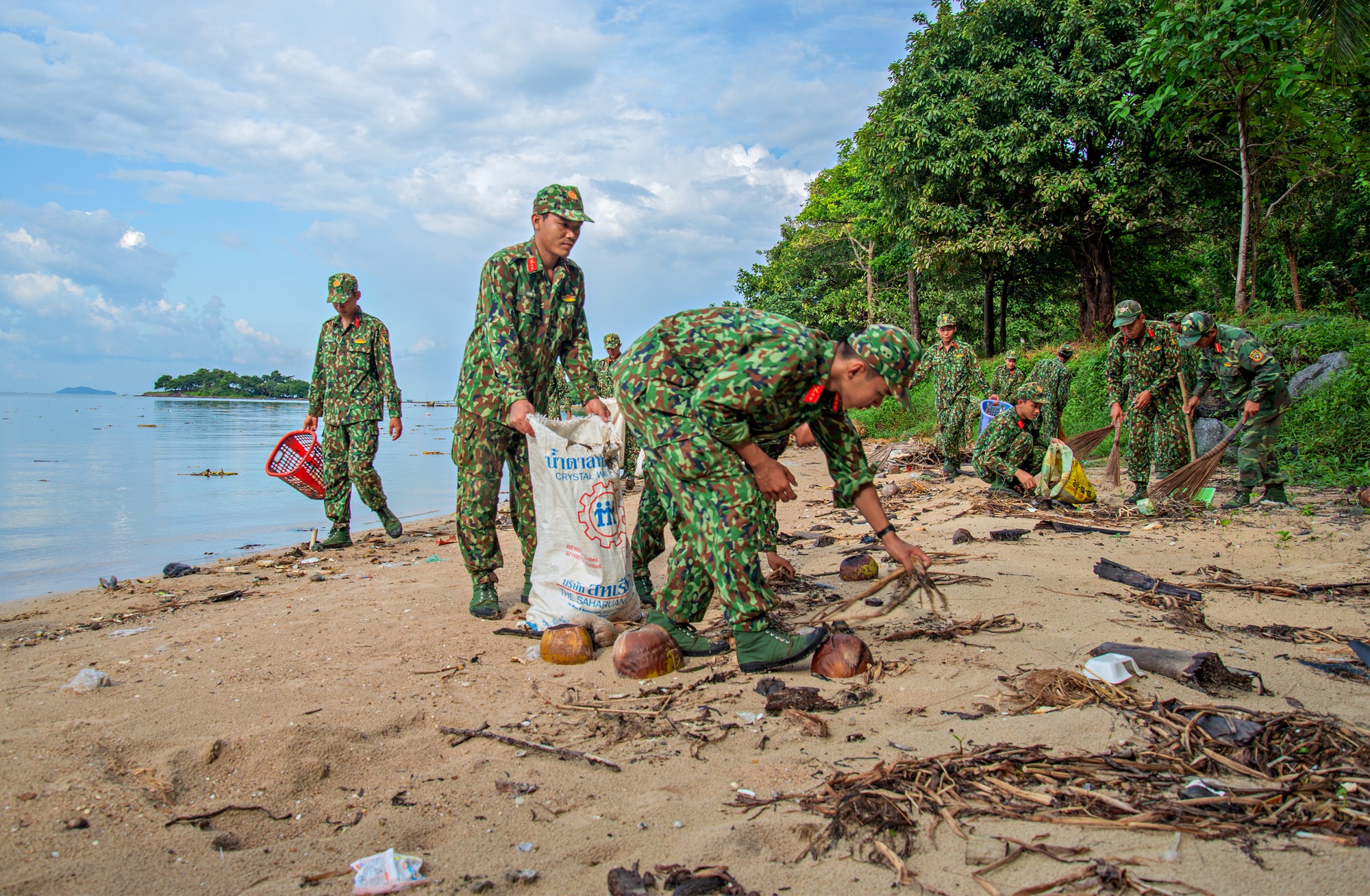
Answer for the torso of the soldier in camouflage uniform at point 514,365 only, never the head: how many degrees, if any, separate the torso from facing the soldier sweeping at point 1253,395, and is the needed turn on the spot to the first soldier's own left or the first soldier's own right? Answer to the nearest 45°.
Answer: approximately 45° to the first soldier's own left

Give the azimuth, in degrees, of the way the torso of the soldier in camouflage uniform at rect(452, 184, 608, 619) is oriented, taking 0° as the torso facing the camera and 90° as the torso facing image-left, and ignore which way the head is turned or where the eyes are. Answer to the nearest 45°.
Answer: approximately 315°

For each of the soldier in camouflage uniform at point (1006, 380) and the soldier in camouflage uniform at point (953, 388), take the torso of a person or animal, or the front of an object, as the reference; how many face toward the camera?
2

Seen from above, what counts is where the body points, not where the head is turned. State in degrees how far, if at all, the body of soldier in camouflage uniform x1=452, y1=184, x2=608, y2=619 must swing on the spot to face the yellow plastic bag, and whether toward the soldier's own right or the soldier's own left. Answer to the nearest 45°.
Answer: approximately 90° to the soldier's own left

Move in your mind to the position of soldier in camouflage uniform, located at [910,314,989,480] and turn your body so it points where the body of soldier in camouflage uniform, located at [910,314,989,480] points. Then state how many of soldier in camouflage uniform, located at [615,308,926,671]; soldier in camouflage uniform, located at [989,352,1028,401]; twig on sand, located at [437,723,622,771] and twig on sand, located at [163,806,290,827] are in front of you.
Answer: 3

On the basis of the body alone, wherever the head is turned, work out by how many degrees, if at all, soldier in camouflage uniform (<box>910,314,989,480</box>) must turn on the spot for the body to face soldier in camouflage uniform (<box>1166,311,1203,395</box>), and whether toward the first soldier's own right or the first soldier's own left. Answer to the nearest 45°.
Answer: approximately 45° to the first soldier's own left

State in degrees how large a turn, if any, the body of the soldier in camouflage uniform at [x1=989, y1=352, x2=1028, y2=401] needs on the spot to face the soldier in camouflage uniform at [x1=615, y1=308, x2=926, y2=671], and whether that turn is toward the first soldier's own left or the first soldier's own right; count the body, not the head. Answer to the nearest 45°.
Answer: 0° — they already face them
